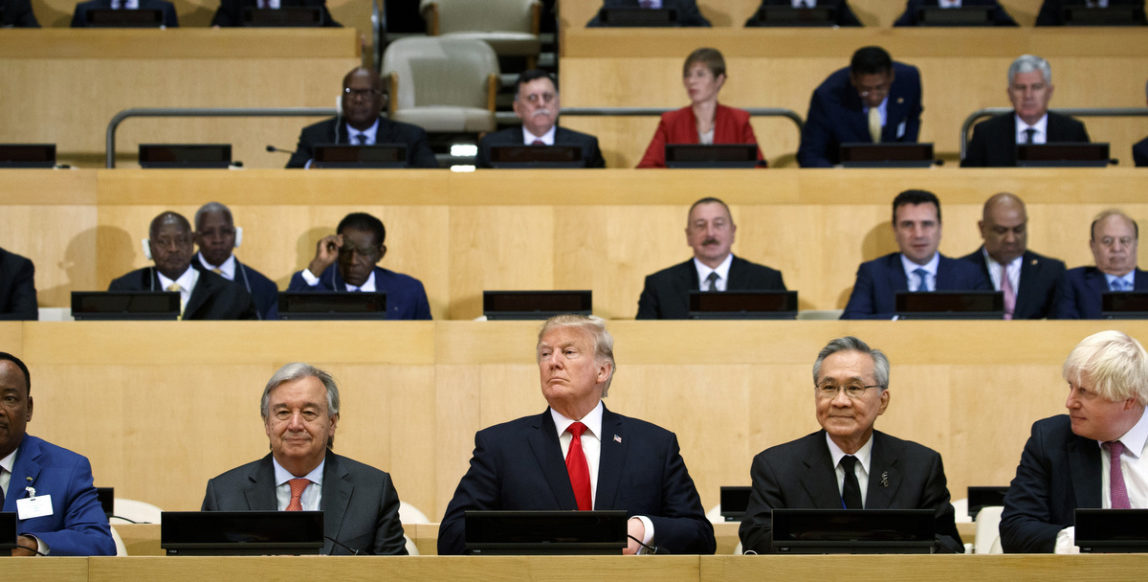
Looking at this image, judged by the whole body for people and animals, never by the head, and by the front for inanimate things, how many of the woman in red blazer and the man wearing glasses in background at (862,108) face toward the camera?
2

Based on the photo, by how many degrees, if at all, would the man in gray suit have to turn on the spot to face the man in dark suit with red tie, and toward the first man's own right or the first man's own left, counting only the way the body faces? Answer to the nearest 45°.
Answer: approximately 90° to the first man's own left

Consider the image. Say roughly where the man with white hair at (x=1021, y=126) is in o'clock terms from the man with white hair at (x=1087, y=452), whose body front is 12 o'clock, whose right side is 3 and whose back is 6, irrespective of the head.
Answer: the man with white hair at (x=1021, y=126) is roughly at 6 o'clock from the man with white hair at (x=1087, y=452).

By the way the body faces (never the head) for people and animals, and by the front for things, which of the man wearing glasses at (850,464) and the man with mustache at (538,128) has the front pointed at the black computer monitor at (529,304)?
the man with mustache

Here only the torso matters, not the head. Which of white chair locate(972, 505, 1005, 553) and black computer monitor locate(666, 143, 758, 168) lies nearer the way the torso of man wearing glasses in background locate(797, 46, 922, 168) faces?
the white chair
